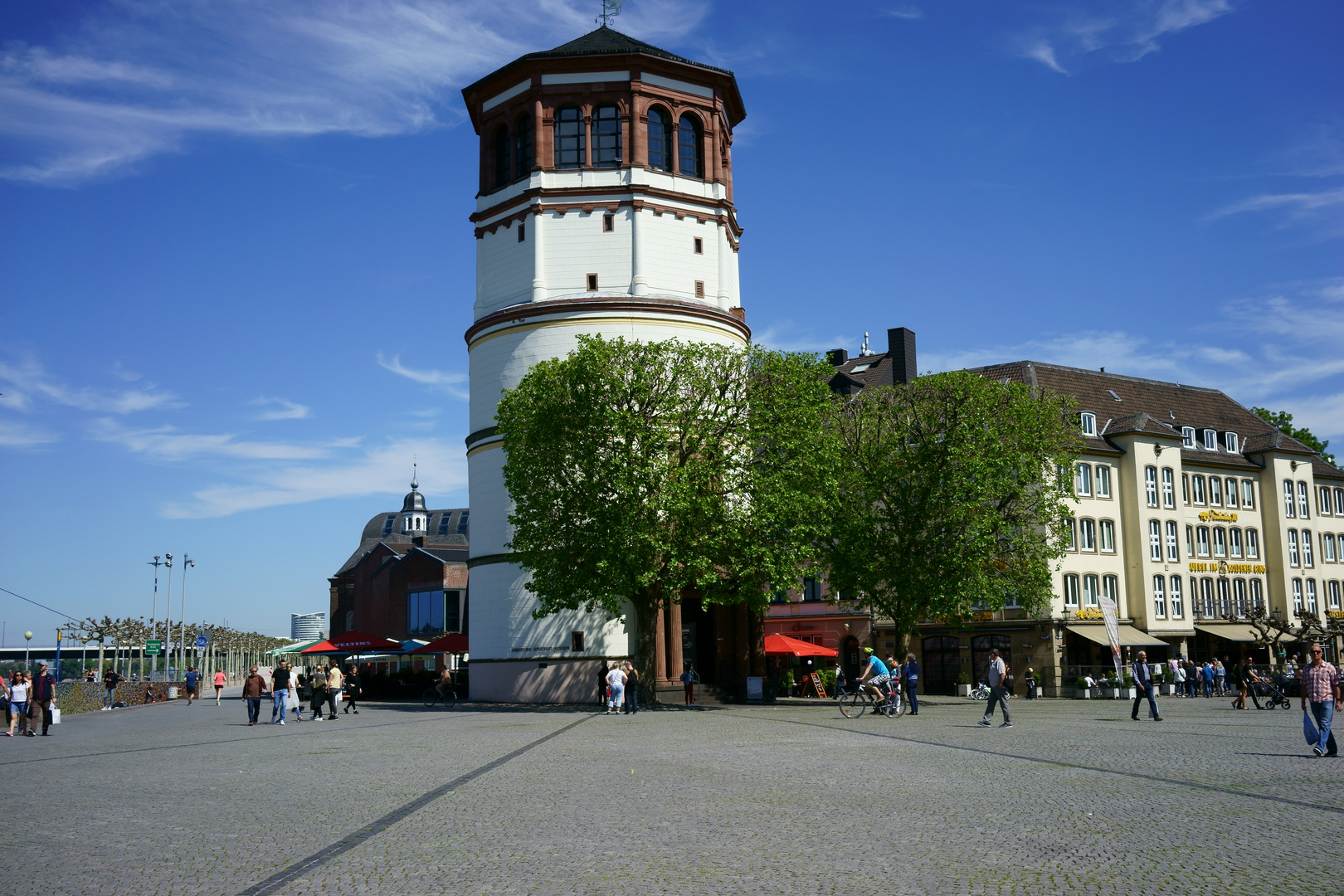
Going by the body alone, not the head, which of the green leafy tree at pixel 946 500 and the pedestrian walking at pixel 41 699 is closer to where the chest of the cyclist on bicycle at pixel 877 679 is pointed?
the pedestrian walking

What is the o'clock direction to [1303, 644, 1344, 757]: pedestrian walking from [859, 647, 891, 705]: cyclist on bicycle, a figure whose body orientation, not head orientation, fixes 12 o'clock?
The pedestrian walking is roughly at 8 o'clock from the cyclist on bicycle.

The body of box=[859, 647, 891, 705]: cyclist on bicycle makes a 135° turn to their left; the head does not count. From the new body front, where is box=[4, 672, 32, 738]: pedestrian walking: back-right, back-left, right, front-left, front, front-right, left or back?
back-right

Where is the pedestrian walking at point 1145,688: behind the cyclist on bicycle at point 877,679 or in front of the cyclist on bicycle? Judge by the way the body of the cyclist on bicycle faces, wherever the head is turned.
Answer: behind

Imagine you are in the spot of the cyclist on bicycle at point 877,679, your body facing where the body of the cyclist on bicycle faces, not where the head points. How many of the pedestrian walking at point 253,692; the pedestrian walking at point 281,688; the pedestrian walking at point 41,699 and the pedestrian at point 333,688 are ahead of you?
4

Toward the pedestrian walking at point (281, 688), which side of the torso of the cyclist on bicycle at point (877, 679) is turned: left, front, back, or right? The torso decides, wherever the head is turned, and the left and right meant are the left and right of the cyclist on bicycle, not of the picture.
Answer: front

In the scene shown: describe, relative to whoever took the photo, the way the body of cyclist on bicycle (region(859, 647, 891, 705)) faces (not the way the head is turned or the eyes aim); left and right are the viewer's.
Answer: facing to the left of the viewer

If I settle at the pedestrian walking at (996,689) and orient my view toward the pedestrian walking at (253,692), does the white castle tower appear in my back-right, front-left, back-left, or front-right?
front-right

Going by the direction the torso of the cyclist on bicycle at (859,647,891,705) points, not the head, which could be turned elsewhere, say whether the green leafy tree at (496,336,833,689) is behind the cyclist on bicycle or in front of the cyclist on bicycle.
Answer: in front

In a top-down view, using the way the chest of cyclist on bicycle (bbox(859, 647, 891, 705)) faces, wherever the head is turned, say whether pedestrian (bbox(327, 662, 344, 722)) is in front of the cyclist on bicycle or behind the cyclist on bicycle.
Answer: in front
